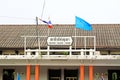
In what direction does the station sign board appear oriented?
toward the camera
